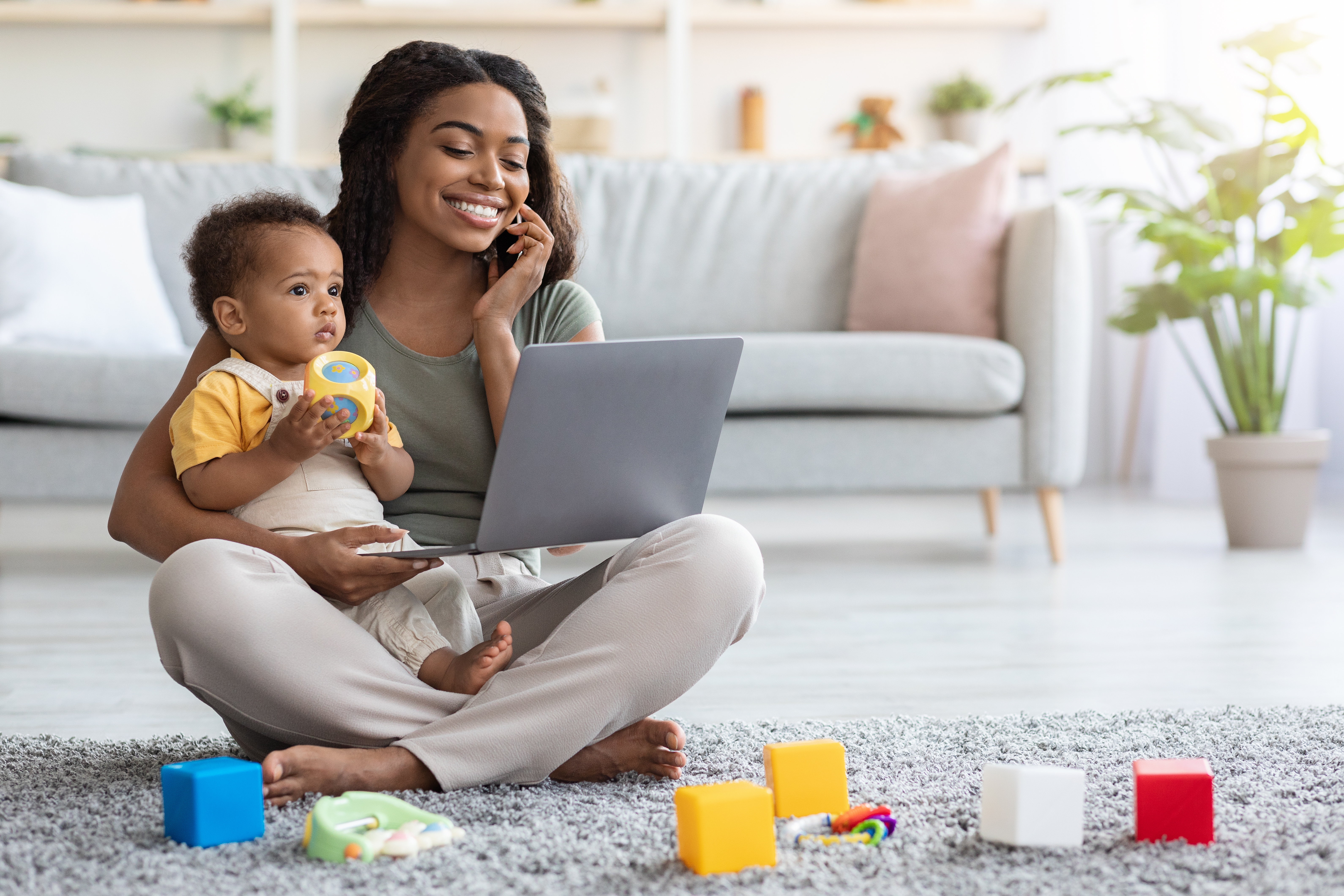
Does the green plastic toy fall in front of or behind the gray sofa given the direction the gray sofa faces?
in front

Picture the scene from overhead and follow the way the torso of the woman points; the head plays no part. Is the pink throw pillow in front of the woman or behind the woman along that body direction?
behind

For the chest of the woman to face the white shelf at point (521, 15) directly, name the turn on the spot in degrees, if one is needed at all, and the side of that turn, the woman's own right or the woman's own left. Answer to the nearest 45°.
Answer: approximately 180°

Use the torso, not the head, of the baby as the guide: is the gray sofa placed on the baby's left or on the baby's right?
on the baby's left

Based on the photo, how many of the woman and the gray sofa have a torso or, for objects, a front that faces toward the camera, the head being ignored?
2

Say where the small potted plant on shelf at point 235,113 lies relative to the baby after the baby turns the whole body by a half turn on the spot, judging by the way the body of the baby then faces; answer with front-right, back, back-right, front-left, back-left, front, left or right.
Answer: front-right

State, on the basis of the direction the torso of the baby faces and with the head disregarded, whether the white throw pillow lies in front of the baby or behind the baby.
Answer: behind
